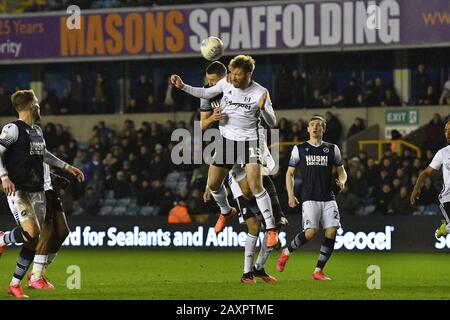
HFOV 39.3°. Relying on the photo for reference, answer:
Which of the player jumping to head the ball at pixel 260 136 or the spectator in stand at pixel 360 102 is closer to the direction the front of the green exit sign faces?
the player jumping to head the ball

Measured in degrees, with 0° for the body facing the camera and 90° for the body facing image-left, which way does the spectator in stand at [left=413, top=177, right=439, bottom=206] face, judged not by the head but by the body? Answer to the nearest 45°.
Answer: approximately 0°

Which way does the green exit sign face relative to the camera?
toward the camera

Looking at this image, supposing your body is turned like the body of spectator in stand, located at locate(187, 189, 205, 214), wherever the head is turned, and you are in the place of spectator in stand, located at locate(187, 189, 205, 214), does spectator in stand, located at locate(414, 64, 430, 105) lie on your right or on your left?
on your left

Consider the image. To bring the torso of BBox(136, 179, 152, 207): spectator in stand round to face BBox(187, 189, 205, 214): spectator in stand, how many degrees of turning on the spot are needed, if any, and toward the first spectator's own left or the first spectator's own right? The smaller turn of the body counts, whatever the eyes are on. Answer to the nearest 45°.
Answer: approximately 45° to the first spectator's own left

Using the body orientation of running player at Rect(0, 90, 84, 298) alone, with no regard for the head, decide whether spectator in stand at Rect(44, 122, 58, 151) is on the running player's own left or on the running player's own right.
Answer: on the running player's own left

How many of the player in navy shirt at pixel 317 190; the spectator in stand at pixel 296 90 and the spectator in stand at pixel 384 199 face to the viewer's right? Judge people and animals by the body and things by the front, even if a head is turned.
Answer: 0

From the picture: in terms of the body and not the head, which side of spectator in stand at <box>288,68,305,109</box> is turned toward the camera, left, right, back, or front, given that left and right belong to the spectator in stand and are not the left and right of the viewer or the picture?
front

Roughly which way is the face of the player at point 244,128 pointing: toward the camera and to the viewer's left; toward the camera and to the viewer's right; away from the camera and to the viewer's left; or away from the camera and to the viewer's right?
toward the camera and to the viewer's left

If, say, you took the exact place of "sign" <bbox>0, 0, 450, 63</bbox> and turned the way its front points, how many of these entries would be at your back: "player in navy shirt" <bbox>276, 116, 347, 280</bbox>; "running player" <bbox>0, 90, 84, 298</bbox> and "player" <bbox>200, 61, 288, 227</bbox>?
0

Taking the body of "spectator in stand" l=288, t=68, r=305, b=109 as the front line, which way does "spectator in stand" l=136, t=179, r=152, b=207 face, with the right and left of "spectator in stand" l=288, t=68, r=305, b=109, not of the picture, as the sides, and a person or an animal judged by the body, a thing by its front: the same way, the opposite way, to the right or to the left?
the same way

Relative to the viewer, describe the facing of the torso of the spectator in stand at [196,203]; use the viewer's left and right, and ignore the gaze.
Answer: facing the viewer

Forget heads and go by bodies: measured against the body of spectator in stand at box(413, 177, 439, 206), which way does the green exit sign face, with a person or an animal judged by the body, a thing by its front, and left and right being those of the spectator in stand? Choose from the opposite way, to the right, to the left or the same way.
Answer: the same way
